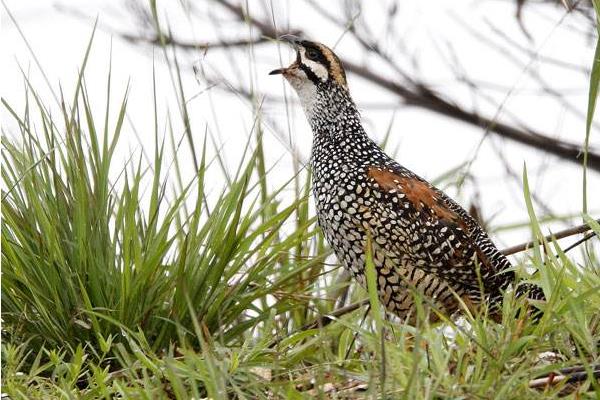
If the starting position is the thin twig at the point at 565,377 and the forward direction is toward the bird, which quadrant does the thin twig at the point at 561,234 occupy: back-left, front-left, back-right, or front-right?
front-right

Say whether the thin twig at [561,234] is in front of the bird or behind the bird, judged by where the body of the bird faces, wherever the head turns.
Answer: behind

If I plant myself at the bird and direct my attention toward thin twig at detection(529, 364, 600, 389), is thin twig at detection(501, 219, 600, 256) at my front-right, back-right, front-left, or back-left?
front-left

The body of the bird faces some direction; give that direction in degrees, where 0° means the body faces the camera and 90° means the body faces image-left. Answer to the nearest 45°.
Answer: approximately 90°
